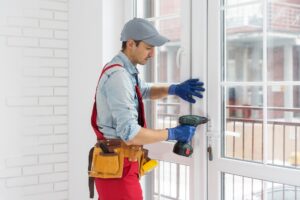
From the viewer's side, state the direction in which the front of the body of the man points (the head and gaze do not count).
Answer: to the viewer's right
